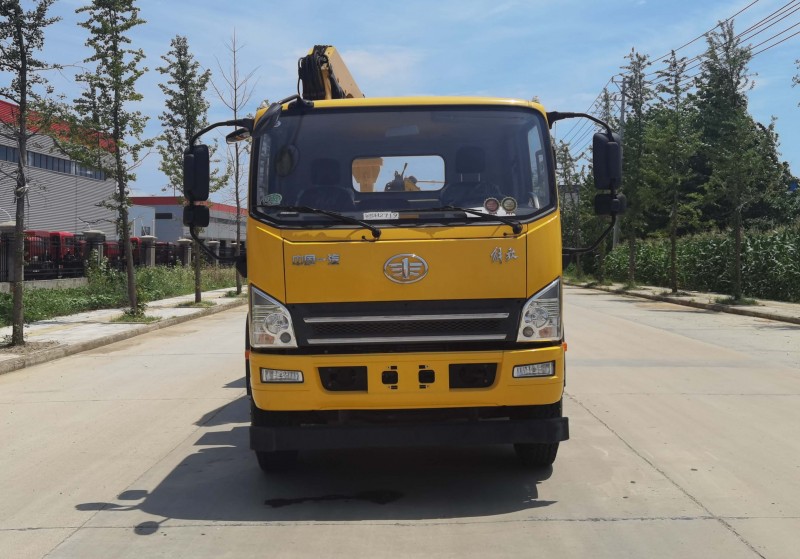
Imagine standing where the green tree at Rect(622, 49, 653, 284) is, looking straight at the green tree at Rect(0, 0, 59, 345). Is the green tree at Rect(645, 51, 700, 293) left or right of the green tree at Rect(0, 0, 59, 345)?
left

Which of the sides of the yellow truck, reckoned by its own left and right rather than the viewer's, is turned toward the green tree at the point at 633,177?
back

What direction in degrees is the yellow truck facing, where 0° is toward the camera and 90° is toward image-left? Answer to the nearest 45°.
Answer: approximately 0°

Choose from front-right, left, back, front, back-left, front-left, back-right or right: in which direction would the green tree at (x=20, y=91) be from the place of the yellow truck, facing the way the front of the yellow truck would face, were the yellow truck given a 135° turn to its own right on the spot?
front

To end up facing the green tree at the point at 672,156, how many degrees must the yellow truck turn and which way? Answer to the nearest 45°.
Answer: approximately 180°

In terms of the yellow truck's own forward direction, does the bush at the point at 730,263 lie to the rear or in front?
to the rear
